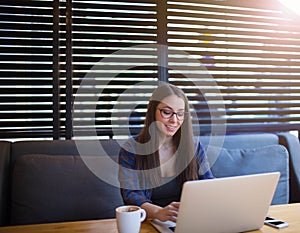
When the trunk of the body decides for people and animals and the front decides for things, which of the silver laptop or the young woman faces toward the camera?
the young woman

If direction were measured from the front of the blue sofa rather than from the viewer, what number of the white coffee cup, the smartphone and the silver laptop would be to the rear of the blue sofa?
0

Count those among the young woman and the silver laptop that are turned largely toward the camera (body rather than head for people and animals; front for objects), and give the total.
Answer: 1

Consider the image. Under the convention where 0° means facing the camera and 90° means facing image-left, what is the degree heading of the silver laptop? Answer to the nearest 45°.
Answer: approximately 135°

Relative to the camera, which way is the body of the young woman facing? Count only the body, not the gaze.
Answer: toward the camera

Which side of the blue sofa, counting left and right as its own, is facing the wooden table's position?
front

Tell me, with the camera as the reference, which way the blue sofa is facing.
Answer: facing the viewer
